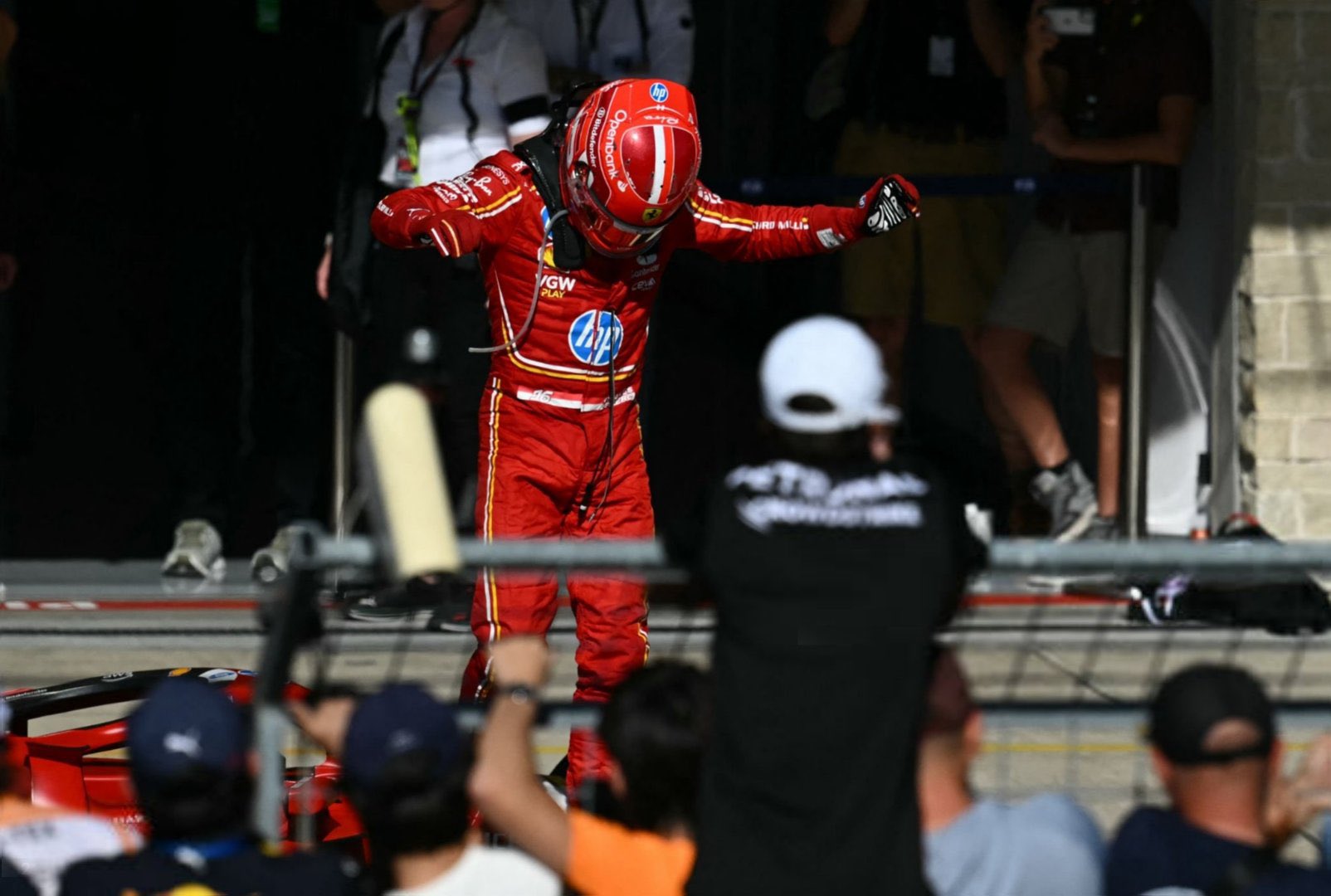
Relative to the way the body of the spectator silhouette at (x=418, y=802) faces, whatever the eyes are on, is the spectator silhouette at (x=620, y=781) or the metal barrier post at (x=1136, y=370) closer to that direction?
the metal barrier post

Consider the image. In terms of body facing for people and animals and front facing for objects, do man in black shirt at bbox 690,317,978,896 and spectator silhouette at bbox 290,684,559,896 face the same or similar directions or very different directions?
same or similar directions

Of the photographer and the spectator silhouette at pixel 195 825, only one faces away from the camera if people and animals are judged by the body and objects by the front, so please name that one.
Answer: the spectator silhouette

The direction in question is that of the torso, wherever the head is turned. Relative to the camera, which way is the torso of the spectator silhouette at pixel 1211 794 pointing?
away from the camera

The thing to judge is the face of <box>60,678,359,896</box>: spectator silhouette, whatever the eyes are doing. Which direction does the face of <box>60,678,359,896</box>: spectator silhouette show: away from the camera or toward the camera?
away from the camera

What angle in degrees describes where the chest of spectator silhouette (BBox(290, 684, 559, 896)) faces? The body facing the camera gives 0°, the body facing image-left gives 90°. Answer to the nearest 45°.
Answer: approximately 180°

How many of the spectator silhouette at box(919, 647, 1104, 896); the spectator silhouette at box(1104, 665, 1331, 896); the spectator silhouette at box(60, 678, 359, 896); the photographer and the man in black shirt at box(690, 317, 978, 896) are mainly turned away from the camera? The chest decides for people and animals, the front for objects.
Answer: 4

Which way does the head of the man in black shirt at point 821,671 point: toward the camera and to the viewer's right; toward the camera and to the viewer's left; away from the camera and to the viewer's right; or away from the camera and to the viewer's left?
away from the camera and to the viewer's right

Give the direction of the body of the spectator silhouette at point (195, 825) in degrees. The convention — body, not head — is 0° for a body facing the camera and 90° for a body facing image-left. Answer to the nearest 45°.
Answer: approximately 180°

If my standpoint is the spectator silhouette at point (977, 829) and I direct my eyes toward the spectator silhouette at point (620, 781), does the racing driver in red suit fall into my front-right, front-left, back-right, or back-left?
front-right

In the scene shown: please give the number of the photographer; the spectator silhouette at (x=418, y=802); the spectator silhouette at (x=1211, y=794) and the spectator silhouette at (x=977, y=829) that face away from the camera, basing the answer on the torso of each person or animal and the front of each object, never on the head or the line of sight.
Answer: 3

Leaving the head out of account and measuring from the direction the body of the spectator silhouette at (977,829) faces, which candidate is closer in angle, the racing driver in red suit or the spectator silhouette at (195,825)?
the racing driver in red suit

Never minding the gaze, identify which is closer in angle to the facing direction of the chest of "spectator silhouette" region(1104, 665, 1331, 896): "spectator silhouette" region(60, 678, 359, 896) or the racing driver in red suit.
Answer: the racing driver in red suit

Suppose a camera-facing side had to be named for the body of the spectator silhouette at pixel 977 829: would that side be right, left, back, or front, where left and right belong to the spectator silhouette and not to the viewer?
back

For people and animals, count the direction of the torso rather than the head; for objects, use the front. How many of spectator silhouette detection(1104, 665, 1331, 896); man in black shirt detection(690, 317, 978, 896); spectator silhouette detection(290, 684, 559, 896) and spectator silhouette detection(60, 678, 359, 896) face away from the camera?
4

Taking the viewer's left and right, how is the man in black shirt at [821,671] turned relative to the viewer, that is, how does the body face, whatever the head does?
facing away from the viewer
